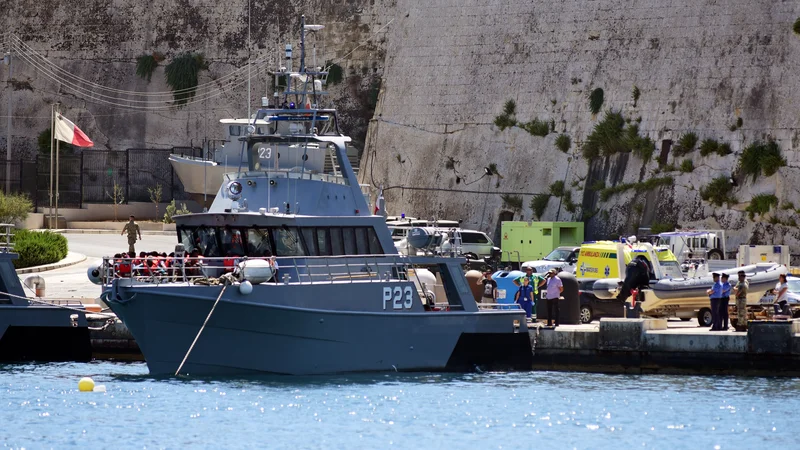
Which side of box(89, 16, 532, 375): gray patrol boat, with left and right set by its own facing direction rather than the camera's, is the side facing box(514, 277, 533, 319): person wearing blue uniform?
back

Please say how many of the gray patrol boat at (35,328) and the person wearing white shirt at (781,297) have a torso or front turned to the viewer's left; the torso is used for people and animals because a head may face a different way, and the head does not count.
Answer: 2

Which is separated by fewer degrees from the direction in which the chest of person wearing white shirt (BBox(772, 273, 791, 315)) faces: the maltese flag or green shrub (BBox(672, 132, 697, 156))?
the maltese flag

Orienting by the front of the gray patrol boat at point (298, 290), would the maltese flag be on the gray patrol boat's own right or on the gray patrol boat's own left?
on the gray patrol boat's own right

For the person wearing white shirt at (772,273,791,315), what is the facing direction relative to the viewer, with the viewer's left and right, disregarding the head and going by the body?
facing to the left of the viewer

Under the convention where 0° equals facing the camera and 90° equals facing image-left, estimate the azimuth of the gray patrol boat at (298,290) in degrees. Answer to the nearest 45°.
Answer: approximately 45°

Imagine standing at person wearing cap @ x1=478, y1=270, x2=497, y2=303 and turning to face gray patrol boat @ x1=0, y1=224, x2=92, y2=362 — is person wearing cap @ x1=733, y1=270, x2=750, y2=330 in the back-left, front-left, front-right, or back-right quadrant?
back-left

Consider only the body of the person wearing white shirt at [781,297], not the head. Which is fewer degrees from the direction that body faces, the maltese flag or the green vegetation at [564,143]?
the maltese flag

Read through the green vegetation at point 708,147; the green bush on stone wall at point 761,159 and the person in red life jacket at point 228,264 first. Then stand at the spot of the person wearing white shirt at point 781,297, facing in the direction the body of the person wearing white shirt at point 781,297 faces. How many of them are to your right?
2

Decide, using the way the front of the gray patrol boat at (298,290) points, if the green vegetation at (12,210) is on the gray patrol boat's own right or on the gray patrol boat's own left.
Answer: on the gray patrol boat's own right

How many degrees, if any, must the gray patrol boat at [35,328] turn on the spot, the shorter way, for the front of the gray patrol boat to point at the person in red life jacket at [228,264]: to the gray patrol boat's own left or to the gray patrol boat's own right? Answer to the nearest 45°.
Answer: approximately 135° to the gray patrol boat's own left

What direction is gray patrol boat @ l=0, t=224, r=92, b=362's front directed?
to the viewer's left
